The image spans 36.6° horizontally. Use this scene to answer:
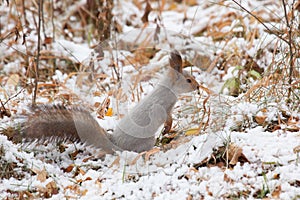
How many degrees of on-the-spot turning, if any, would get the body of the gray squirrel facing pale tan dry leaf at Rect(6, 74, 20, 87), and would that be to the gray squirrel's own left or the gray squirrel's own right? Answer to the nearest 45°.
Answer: approximately 135° to the gray squirrel's own left

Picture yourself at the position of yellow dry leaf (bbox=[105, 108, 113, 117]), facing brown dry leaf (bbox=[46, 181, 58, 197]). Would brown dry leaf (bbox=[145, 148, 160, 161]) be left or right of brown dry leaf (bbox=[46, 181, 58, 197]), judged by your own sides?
left

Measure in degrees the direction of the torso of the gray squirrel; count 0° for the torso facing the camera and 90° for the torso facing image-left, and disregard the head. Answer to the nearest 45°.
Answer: approximately 270°

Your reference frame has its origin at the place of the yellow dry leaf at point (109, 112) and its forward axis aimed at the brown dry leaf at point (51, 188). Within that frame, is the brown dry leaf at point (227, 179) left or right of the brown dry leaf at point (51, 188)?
left

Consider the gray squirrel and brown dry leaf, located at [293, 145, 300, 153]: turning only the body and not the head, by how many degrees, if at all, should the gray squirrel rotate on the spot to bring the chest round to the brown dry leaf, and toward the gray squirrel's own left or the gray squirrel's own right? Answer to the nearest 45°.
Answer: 0° — it already faces it

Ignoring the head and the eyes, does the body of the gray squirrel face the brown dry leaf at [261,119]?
yes
